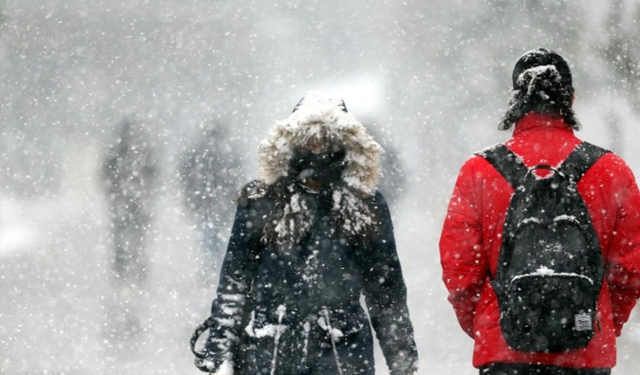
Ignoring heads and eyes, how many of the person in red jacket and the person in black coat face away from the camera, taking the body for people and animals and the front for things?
1

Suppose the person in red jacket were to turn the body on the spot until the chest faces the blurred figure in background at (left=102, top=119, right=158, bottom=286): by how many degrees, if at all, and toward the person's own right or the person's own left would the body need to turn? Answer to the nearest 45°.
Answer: approximately 45° to the person's own left

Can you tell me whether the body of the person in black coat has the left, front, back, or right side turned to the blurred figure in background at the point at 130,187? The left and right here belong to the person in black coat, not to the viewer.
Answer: back

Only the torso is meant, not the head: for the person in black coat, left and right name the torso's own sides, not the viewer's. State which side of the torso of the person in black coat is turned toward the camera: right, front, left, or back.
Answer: front

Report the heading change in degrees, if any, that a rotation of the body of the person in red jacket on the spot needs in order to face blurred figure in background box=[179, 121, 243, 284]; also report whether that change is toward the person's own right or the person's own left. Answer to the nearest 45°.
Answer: approximately 45° to the person's own left

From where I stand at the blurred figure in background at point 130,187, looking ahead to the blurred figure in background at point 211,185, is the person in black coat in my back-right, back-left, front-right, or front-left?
front-right

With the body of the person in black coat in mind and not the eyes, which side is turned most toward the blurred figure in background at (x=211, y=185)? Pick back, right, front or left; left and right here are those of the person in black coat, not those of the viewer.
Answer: back

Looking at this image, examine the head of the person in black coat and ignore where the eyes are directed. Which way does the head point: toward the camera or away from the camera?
toward the camera

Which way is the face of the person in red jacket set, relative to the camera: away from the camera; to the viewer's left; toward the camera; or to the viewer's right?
away from the camera

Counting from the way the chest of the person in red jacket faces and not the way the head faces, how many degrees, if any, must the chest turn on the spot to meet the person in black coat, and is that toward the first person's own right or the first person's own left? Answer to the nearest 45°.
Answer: approximately 90° to the first person's own left

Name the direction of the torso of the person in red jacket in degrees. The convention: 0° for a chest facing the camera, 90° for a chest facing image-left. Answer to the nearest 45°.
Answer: approximately 180°

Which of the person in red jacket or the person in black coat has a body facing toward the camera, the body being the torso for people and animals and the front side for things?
the person in black coat

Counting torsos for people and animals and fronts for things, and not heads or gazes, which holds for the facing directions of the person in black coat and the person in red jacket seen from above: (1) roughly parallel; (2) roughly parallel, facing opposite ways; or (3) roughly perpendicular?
roughly parallel, facing opposite ways

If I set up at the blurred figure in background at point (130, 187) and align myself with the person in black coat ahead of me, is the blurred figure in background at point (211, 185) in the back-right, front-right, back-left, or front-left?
front-left

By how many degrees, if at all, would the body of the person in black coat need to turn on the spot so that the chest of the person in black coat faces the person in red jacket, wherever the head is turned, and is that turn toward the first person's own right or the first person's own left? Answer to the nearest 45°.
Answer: approximately 45° to the first person's own left

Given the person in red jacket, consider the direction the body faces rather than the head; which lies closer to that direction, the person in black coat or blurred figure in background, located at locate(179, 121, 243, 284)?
the blurred figure in background

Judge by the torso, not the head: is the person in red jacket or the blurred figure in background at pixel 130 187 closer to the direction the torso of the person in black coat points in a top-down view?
the person in red jacket

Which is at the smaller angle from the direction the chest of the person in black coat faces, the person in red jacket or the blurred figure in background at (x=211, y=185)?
the person in red jacket
